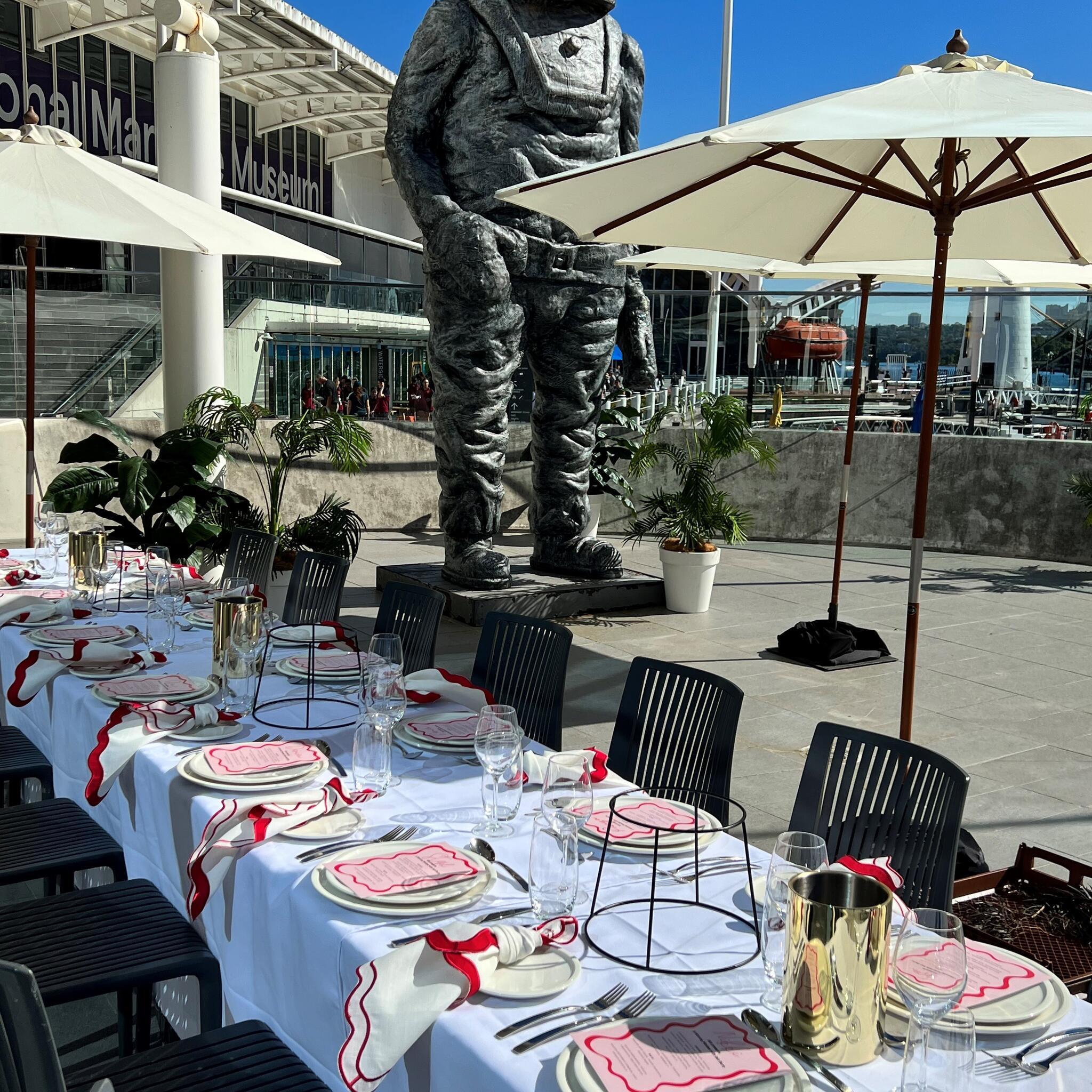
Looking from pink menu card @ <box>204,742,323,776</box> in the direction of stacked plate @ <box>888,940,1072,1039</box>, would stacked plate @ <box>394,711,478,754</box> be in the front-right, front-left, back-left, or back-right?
front-left

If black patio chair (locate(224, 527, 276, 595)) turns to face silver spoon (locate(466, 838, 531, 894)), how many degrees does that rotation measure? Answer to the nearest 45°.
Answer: approximately 45° to its left

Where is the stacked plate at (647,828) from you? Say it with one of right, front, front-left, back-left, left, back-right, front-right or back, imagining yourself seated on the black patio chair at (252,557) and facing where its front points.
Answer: front-left

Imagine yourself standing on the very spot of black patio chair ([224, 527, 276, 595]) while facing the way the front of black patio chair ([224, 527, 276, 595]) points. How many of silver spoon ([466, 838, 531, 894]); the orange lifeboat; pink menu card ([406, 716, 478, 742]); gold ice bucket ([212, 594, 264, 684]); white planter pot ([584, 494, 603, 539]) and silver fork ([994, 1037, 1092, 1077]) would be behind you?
2

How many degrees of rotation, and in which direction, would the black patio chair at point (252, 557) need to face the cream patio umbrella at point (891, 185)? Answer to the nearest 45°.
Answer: approximately 90° to its left

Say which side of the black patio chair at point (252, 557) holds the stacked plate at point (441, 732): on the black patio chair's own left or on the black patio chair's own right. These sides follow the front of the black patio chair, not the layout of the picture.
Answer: on the black patio chair's own left

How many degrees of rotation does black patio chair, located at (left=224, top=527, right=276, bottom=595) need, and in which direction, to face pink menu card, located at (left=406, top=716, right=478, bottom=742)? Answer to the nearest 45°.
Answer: approximately 45° to its left

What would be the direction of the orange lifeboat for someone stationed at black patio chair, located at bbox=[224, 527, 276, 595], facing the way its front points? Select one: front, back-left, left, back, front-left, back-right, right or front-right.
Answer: back

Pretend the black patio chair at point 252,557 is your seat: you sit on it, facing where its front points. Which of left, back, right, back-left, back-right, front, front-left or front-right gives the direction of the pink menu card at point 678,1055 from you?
front-left

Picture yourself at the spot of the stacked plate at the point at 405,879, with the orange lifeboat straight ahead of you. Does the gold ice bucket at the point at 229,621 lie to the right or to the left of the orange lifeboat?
left

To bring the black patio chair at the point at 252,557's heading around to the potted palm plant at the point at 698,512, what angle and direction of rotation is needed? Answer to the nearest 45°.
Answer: approximately 180°

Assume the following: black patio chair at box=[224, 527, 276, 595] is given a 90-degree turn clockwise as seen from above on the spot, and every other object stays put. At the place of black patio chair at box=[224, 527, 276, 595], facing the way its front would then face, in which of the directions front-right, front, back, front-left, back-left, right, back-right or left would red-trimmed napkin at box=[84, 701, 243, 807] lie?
back-left
